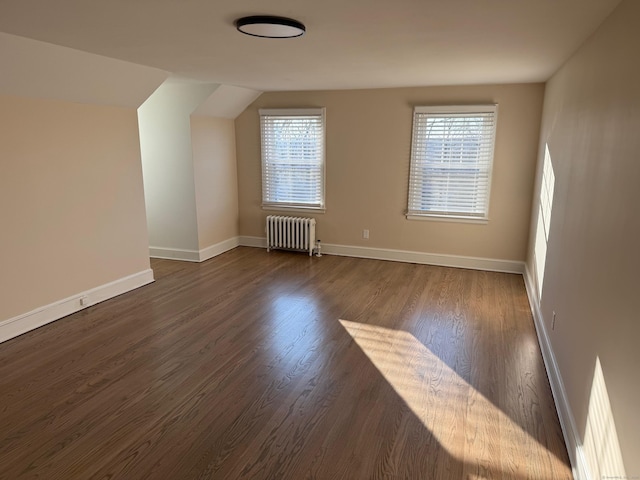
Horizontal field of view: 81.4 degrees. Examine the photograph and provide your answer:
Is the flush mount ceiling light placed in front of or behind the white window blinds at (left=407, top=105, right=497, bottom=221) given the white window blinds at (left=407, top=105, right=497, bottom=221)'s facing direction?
in front

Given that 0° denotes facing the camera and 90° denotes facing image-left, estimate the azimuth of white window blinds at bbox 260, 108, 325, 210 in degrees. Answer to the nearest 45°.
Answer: approximately 0°

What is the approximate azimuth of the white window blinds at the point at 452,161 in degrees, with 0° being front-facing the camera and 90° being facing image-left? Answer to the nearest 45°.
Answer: approximately 0°

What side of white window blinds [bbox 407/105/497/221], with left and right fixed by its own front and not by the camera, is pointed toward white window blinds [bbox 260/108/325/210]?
right

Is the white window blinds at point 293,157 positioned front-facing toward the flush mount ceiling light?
yes

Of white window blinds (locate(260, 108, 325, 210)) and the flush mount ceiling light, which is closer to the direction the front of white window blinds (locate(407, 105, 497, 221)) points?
the flush mount ceiling light

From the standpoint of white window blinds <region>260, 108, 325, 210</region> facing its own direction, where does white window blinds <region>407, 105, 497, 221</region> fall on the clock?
white window blinds <region>407, 105, 497, 221</region> is roughly at 10 o'clock from white window blinds <region>260, 108, 325, 210</region>.

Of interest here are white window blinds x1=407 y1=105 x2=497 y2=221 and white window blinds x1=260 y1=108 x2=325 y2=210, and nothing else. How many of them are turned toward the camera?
2
